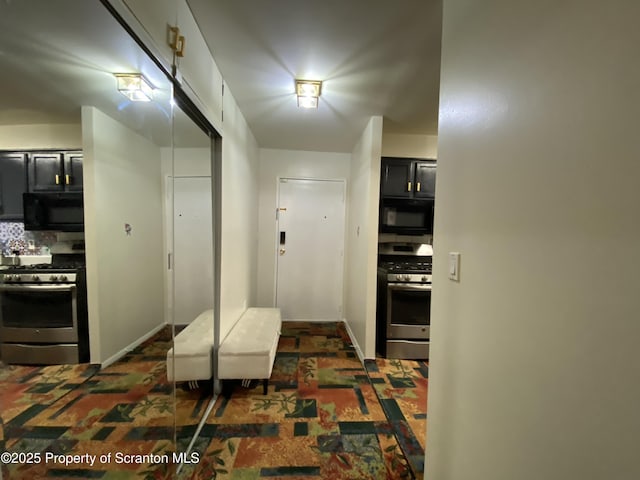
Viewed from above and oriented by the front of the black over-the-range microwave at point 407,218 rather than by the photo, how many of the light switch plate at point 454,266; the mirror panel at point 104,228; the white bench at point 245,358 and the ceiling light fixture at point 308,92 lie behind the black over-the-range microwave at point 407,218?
0

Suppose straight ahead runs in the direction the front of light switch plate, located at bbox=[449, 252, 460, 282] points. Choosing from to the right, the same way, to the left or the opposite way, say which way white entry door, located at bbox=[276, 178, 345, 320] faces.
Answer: to the left

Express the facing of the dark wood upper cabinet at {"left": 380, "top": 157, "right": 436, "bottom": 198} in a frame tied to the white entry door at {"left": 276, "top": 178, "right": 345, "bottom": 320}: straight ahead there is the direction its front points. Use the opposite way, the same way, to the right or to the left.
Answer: the same way

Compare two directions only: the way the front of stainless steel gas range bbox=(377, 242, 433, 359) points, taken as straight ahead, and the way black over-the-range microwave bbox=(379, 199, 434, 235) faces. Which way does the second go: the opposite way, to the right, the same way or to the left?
the same way

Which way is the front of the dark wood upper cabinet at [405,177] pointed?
toward the camera

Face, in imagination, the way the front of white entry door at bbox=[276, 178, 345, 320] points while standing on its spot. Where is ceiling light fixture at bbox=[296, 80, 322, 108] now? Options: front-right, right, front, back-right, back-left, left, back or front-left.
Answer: front

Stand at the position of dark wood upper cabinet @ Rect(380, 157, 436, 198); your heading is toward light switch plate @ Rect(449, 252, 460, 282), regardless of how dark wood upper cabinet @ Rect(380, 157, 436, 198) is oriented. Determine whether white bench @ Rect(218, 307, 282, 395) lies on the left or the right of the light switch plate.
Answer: right

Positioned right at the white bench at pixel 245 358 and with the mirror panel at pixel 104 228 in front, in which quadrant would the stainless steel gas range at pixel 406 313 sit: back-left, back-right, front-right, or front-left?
back-left

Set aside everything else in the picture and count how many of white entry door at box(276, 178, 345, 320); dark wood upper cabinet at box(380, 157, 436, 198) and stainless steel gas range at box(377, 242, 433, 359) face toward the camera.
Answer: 3

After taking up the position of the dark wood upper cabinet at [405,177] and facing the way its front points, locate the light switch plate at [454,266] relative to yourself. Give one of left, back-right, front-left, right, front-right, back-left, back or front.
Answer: front

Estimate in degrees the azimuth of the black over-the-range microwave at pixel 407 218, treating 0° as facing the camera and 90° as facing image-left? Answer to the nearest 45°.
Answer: approximately 0°

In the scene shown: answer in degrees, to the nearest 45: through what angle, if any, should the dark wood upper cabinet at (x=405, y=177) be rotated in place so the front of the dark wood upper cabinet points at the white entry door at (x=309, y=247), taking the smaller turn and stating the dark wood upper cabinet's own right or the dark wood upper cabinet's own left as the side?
approximately 90° to the dark wood upper cabinet's own right

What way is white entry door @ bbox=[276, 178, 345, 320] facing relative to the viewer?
toward the camera

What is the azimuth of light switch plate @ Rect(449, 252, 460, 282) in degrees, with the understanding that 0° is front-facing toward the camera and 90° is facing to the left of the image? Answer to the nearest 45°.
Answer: approximately 45°

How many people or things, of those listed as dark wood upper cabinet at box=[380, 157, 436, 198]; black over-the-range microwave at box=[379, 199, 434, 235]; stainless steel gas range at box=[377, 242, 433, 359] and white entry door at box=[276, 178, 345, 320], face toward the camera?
4
